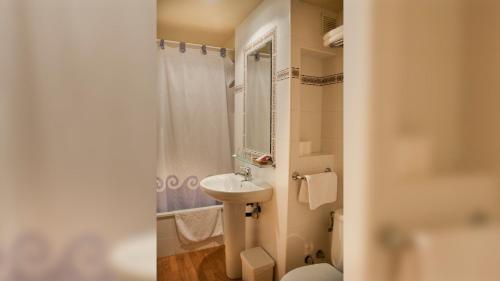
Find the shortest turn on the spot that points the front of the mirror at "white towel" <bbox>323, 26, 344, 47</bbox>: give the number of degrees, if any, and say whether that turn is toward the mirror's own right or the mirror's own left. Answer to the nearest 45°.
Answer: approximately 90° to the mirror's own left

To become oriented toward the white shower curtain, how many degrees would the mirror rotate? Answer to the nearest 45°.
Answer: approximately 90° to its right

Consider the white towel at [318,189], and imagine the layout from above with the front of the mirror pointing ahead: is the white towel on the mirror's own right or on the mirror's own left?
on the mirror's own left

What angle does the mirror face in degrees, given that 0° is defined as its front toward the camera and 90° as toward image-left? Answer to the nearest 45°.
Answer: approximately 45°
